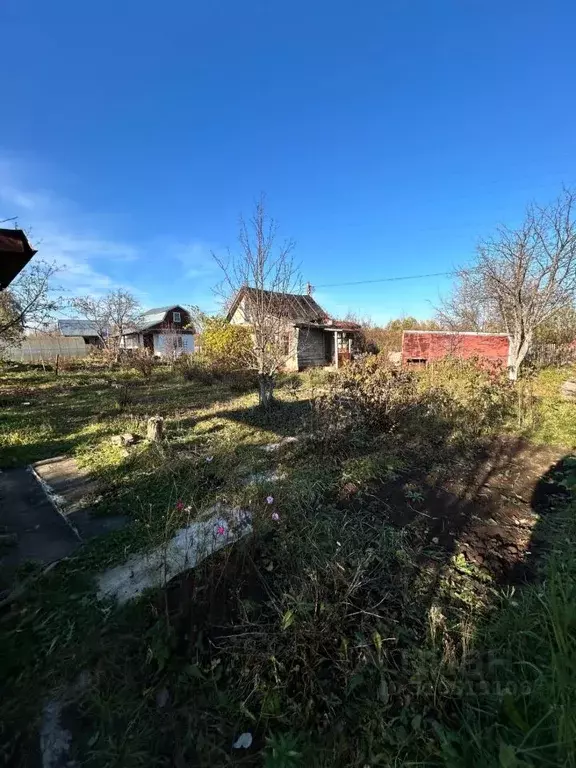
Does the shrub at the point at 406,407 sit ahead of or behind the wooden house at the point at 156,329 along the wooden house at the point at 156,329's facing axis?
ahead

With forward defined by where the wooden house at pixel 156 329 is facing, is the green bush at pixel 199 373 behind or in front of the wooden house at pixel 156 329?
in front

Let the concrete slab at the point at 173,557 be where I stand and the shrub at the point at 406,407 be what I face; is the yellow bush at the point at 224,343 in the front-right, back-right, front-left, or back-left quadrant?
front-left

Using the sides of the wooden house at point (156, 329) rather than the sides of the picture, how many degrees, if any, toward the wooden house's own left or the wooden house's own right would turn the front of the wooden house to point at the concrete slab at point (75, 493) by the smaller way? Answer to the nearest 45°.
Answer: approximately 45° to the wooden house's own right

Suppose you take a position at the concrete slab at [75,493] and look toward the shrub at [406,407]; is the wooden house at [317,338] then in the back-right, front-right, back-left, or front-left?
front-left

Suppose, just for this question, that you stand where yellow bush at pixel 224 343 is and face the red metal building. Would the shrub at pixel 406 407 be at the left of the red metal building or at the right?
right

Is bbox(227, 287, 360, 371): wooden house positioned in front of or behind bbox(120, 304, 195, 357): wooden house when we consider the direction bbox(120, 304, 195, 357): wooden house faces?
in front

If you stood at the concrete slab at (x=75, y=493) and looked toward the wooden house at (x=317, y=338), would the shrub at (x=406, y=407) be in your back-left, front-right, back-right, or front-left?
front-right
